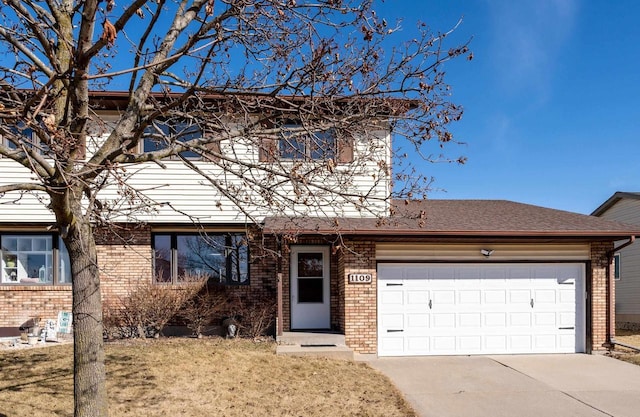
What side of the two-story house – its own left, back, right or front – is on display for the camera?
front
